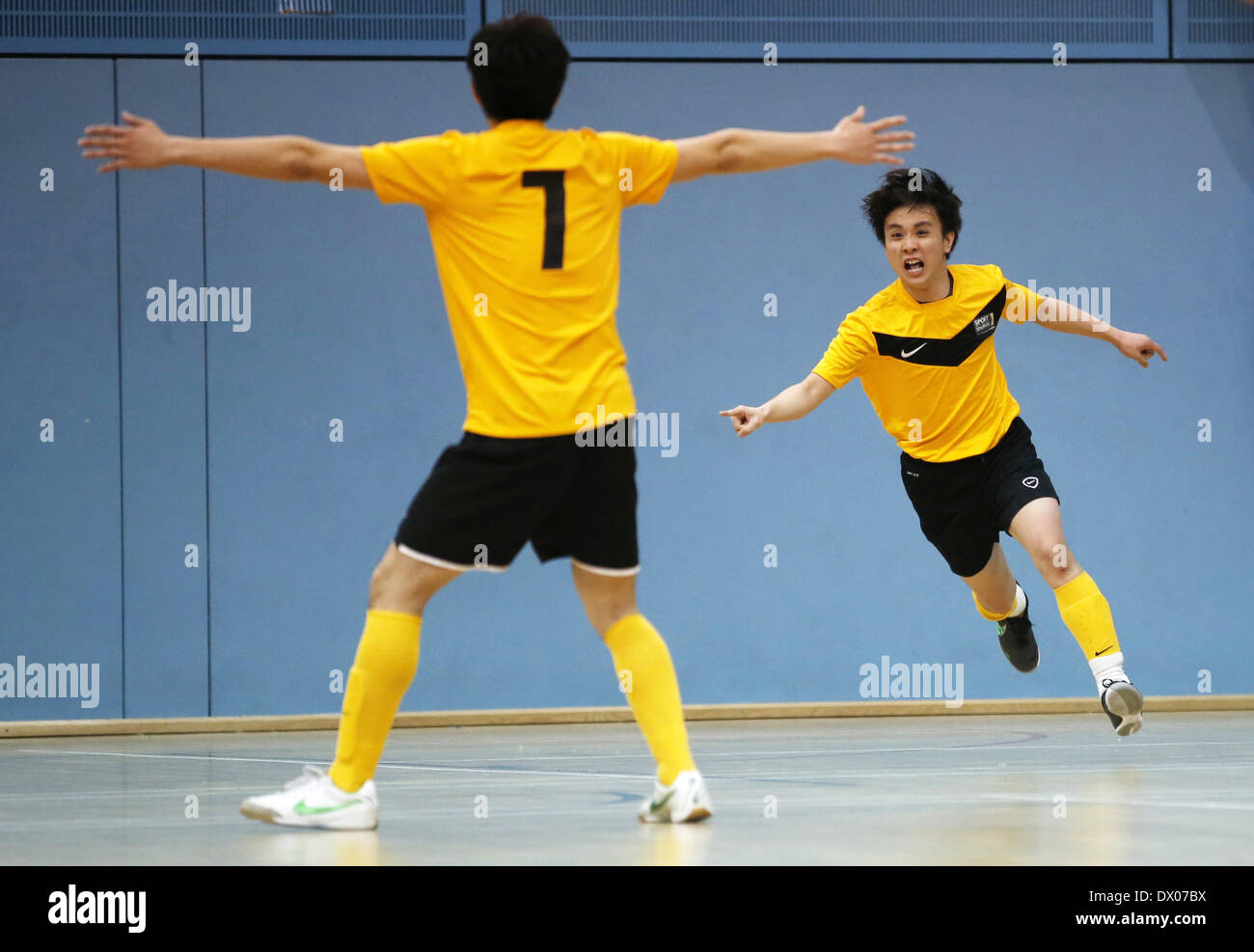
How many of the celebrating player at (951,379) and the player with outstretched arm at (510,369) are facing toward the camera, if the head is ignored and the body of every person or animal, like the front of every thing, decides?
1

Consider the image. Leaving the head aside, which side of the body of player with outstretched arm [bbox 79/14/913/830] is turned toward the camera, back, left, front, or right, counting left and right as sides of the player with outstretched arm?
back

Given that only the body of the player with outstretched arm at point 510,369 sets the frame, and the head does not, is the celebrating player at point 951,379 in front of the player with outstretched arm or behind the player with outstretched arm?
in front

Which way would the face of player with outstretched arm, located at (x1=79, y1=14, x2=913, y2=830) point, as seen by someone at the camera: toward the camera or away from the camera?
away from the camera

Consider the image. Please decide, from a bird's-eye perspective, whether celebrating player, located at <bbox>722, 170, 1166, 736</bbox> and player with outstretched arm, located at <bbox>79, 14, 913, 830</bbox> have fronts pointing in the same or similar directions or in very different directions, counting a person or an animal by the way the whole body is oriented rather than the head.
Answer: very different directions

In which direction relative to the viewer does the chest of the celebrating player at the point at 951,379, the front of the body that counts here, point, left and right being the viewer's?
facing the viewer

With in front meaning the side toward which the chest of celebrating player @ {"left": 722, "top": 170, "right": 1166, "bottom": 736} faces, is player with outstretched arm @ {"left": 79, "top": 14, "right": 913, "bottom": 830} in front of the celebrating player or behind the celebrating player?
in front

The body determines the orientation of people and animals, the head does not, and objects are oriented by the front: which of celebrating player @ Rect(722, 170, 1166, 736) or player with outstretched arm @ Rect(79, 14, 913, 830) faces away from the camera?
the player with outstretched arm
